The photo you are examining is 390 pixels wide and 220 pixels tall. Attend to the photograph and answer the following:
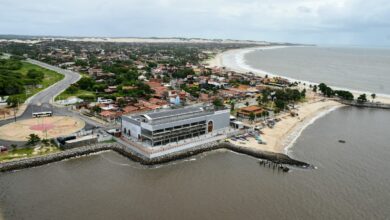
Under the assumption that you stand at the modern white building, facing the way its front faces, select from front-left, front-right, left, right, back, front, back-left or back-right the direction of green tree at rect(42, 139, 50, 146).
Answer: back-right

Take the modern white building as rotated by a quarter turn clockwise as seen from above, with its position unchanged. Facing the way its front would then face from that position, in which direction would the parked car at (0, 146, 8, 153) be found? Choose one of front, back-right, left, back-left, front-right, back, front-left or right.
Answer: front-right

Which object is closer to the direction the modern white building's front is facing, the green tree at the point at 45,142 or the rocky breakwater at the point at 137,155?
the rocky breakwater
